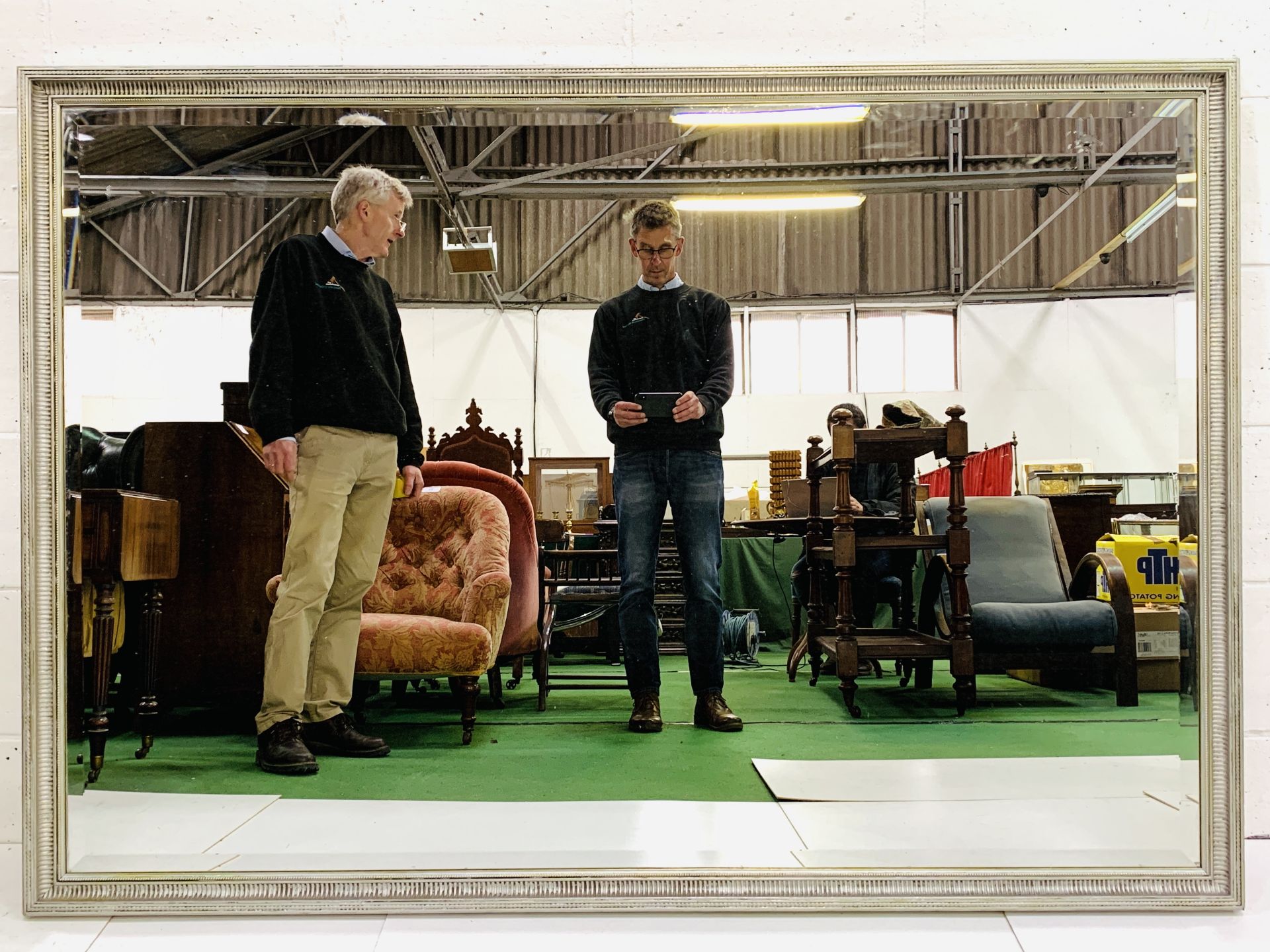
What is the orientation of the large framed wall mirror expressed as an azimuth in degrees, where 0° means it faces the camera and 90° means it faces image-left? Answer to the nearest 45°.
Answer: approximately 0°
